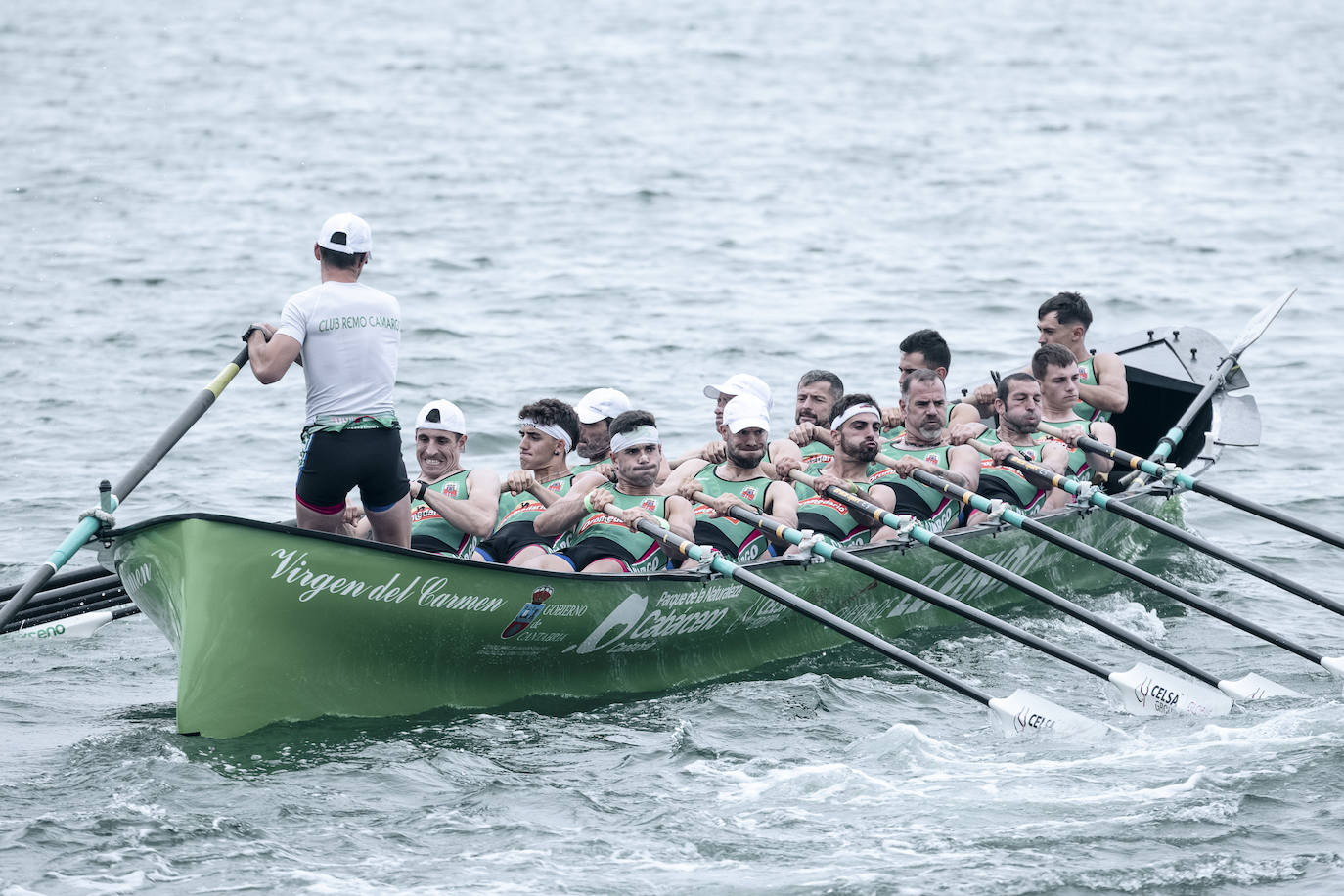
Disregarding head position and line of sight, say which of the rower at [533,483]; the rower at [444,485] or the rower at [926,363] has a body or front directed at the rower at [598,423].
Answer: the rower at [926,363]

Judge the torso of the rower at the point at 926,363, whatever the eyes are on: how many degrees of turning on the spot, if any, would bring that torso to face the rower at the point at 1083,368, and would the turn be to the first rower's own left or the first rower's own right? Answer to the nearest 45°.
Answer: approximately 180°

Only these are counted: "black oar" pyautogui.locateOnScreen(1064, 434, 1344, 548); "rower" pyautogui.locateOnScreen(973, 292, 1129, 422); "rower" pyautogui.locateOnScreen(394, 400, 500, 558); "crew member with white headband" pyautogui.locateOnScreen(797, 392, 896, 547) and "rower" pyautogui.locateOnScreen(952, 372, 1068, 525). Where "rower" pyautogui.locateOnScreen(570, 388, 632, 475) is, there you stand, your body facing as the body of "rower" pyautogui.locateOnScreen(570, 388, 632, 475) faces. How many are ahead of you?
1

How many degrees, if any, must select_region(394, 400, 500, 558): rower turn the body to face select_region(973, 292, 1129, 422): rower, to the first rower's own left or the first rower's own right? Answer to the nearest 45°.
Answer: approximately 180°

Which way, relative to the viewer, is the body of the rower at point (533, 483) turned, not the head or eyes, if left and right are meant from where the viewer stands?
facing the viewer and to the left of the viewer

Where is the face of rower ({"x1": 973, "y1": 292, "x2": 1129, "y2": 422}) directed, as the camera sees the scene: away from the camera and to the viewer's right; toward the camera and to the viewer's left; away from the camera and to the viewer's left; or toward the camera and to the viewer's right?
toward the camera and to the viewer's left

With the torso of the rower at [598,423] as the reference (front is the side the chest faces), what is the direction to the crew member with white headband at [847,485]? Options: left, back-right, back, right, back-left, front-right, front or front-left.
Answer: back-left

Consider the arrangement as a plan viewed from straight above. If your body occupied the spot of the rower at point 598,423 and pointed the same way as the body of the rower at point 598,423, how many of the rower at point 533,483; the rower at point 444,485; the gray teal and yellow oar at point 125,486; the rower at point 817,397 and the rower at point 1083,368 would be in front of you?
3

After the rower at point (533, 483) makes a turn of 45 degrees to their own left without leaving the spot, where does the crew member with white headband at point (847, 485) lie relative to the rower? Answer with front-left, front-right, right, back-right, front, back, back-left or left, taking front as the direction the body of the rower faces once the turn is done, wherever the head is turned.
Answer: left

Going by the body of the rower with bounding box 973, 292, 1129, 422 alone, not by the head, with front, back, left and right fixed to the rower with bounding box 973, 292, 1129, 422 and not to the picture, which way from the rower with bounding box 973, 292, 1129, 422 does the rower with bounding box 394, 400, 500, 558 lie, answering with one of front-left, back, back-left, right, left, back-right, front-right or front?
front

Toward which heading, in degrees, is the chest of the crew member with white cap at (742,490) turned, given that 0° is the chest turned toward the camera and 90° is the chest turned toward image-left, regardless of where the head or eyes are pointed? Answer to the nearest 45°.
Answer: approximately 0°

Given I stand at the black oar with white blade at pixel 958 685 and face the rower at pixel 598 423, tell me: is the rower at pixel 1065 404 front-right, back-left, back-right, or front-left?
front-right

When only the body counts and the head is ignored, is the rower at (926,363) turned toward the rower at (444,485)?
yes
